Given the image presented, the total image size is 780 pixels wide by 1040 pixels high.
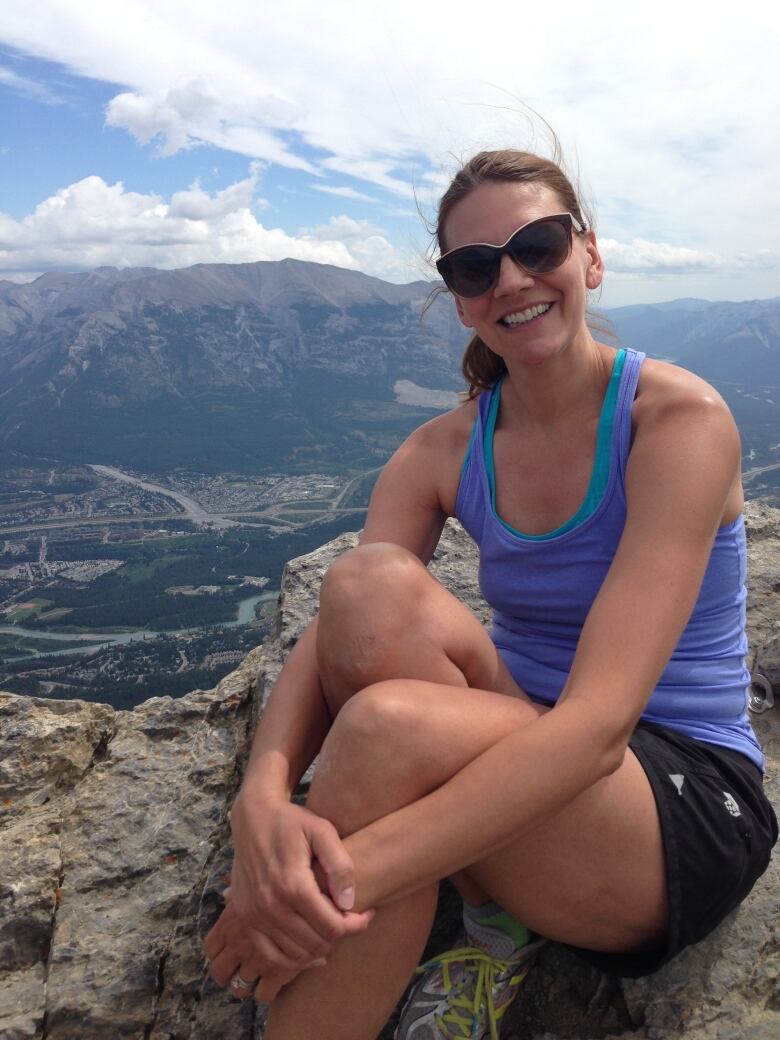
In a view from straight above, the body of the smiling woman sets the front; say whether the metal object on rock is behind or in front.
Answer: behind

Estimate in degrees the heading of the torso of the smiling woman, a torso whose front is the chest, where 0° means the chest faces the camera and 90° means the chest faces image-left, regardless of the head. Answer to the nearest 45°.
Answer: approximately 45°
